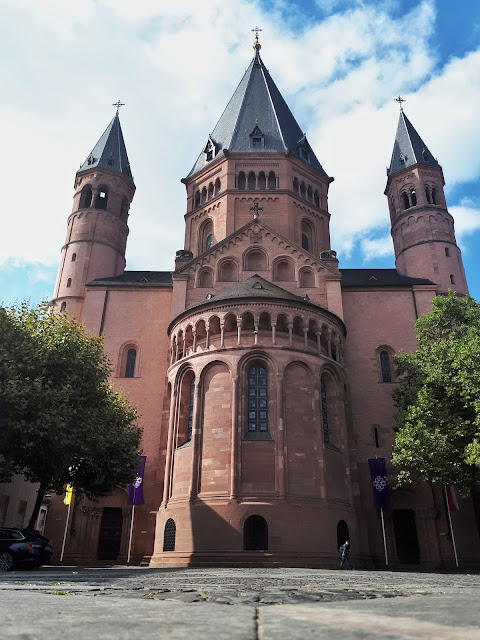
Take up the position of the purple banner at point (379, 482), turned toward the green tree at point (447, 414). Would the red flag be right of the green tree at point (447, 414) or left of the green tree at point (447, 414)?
left

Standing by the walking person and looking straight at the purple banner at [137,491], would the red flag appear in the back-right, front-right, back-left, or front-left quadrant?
back-right

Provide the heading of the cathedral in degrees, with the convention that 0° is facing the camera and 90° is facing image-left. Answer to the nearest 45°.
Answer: approximately 0°

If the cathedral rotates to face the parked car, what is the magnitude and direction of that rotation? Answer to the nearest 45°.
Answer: approximately 45° to its right
